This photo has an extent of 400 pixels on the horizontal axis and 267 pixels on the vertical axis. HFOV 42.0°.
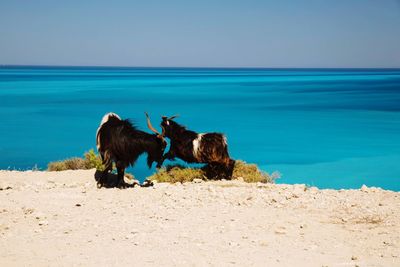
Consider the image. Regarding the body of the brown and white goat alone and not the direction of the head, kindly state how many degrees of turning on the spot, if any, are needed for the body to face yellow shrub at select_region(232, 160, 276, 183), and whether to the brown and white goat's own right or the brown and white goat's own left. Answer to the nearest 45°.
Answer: approximately 135° to the brown and white goat's own right

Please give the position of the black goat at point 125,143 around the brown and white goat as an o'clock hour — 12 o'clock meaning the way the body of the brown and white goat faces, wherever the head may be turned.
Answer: The black goat is roughly at 11 o'clock from the brown and white goat.

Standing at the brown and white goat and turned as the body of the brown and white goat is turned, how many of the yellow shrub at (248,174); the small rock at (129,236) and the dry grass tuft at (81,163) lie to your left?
1

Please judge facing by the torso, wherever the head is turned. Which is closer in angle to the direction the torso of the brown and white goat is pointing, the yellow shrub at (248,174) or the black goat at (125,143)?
the black goat

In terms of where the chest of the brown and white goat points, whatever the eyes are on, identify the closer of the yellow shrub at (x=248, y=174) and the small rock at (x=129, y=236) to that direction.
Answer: the small rock

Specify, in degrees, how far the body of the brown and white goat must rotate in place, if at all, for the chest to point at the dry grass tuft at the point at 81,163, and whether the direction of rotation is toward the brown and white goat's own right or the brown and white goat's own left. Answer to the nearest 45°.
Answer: approximately 45° to the brown and white goat's own right

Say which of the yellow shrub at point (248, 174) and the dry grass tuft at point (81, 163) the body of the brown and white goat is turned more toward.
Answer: the dry grass tuft

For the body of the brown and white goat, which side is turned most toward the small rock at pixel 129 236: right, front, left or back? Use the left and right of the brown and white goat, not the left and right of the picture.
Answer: left

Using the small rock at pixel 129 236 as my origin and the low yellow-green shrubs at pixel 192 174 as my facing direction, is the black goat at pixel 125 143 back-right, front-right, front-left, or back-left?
front-left

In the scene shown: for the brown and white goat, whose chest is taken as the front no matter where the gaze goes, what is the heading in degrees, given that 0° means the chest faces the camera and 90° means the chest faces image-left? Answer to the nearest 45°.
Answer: approximately 90°
